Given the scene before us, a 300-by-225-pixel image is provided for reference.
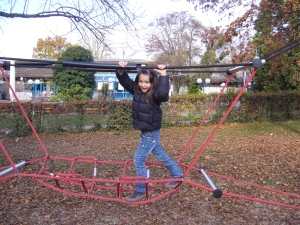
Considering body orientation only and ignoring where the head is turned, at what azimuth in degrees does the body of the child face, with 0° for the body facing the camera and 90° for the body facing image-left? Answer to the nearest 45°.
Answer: approximately 45°
